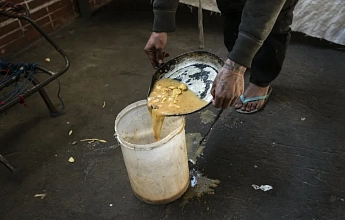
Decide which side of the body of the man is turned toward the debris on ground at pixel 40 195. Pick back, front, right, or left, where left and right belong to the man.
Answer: front

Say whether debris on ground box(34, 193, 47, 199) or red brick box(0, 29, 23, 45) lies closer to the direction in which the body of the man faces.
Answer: the debris on ground

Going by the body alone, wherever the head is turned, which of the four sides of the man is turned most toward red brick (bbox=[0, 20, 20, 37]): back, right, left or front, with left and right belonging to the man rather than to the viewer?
right

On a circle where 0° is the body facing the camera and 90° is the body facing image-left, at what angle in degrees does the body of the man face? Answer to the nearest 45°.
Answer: approximately 45°

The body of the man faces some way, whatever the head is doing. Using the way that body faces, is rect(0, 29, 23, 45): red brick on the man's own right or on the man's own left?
on the man's own right
